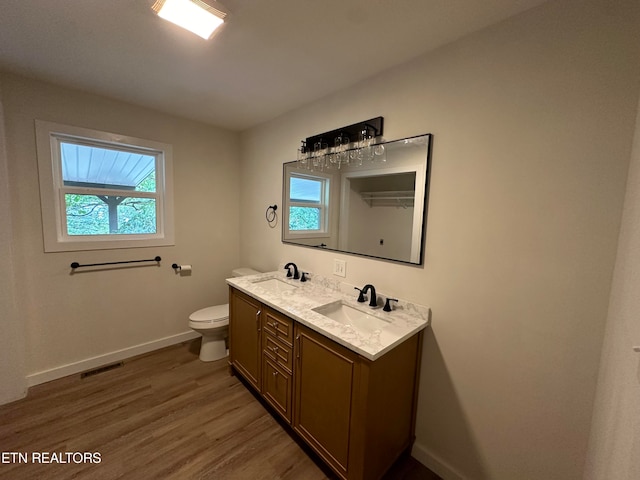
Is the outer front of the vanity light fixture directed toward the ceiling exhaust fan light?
yes

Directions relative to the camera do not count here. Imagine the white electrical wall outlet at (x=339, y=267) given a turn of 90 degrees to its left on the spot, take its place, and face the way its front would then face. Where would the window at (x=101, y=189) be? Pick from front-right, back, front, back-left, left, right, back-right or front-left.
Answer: back-right

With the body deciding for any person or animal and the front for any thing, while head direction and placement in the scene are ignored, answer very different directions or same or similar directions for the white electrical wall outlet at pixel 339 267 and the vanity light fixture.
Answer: same or similar directions

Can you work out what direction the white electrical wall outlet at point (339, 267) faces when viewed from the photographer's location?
facing the viewer and to the left of the viewer

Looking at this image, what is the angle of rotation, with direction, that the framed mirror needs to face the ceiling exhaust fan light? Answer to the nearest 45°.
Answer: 0° — it already faces it

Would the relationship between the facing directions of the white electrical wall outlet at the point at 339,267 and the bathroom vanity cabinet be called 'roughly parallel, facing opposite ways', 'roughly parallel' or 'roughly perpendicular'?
roughly parallel

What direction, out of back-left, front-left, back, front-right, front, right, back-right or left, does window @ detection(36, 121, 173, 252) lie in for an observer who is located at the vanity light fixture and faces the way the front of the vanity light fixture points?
front-right

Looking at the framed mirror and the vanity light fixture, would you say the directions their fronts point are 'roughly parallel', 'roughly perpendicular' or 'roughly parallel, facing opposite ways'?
roughly parallel

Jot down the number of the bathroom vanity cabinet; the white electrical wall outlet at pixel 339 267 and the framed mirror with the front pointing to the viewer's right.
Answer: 0

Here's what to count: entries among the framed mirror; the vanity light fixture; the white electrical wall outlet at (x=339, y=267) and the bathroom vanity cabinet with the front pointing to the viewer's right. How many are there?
0

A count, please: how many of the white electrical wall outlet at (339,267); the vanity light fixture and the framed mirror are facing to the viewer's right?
0

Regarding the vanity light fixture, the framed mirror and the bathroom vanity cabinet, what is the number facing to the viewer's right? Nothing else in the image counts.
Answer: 0

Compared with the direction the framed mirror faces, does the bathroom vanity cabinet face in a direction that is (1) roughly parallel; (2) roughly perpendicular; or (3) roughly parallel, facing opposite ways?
roughly parallel
